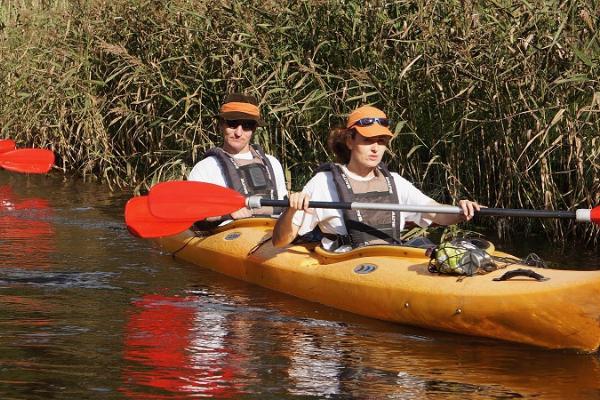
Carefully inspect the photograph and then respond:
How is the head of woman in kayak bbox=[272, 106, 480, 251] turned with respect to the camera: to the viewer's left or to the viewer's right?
to the viewer's right

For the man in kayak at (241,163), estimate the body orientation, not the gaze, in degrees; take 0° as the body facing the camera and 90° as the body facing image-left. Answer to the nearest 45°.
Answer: approximately 315°

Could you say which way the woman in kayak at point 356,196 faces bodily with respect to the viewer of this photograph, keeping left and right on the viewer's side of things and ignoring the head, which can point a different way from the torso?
facing the viewer and to the right of the viewer

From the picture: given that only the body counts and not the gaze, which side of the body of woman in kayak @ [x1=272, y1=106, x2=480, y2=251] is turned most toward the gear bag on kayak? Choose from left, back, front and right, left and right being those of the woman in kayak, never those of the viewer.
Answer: front

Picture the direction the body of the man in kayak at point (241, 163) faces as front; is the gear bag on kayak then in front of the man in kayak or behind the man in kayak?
in front
